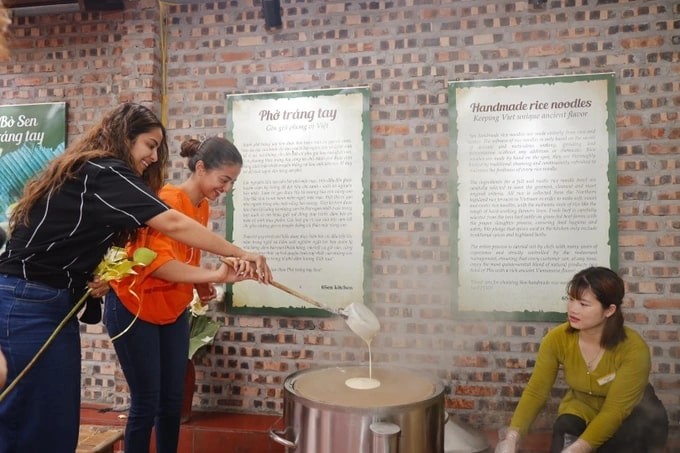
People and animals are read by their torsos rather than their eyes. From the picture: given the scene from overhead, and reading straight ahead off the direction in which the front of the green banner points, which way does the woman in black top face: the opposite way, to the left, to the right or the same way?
to the left

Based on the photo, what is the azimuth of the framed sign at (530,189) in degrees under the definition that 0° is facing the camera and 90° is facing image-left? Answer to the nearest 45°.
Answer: approximately 0°

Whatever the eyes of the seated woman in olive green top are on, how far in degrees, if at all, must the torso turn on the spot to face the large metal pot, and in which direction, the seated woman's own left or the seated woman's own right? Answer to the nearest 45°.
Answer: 0° — they already face it

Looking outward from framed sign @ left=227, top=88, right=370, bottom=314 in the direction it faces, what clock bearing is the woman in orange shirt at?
The woman in orange shirt is roughly at 1 o'clock from the framed sign.

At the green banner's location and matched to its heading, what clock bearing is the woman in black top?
The woman in black top is roughly at 12 o'clock from the green banner.

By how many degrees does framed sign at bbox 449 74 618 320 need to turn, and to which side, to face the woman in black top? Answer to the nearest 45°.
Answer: approximately 45° to its right

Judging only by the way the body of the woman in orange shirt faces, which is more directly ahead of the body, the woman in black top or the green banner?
the woman in black top

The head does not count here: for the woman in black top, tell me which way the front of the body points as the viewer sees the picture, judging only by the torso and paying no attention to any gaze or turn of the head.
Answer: to the viewer's right

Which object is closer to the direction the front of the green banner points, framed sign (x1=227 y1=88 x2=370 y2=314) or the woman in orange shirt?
the woman in orange shirt
